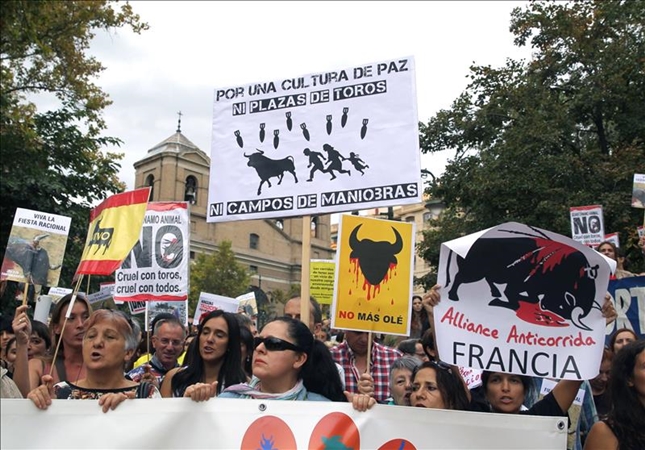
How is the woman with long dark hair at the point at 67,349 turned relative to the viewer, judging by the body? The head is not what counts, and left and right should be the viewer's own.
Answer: facing the viewer and to the right of the viewer

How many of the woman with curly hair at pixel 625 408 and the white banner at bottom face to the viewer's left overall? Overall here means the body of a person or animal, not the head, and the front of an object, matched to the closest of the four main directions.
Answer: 0

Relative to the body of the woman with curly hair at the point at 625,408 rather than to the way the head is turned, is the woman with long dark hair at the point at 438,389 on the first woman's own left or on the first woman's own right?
on the first woman's own right

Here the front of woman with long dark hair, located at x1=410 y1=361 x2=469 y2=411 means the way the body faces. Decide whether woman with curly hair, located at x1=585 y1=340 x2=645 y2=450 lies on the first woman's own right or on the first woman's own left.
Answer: on the first woman's own left

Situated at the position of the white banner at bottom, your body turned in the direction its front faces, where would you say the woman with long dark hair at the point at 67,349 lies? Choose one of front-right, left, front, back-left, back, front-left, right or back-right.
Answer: back-right

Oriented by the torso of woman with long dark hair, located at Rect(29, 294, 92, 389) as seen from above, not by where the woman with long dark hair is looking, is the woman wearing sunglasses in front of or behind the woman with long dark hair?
in front

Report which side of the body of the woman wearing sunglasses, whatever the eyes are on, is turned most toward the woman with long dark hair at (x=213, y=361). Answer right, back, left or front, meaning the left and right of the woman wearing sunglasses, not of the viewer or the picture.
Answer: right
